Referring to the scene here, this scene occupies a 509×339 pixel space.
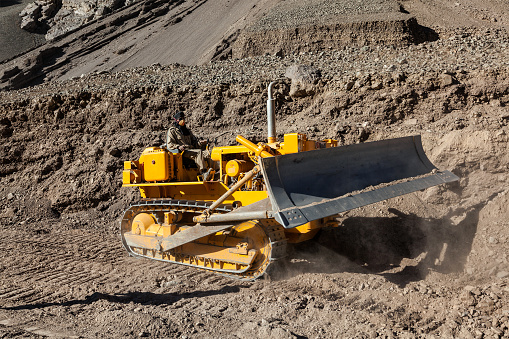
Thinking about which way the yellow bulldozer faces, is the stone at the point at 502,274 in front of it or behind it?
in front

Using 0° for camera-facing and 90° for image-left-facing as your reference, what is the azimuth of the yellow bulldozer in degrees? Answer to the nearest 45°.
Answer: approximately 315°

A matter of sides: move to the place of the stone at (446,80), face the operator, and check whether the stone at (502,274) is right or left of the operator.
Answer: left

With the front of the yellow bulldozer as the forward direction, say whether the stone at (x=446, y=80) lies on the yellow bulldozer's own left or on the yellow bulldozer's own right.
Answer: on the yellow bulldozer's own left

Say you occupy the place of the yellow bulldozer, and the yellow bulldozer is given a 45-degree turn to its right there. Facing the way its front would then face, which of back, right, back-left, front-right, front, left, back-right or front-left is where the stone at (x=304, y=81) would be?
back
